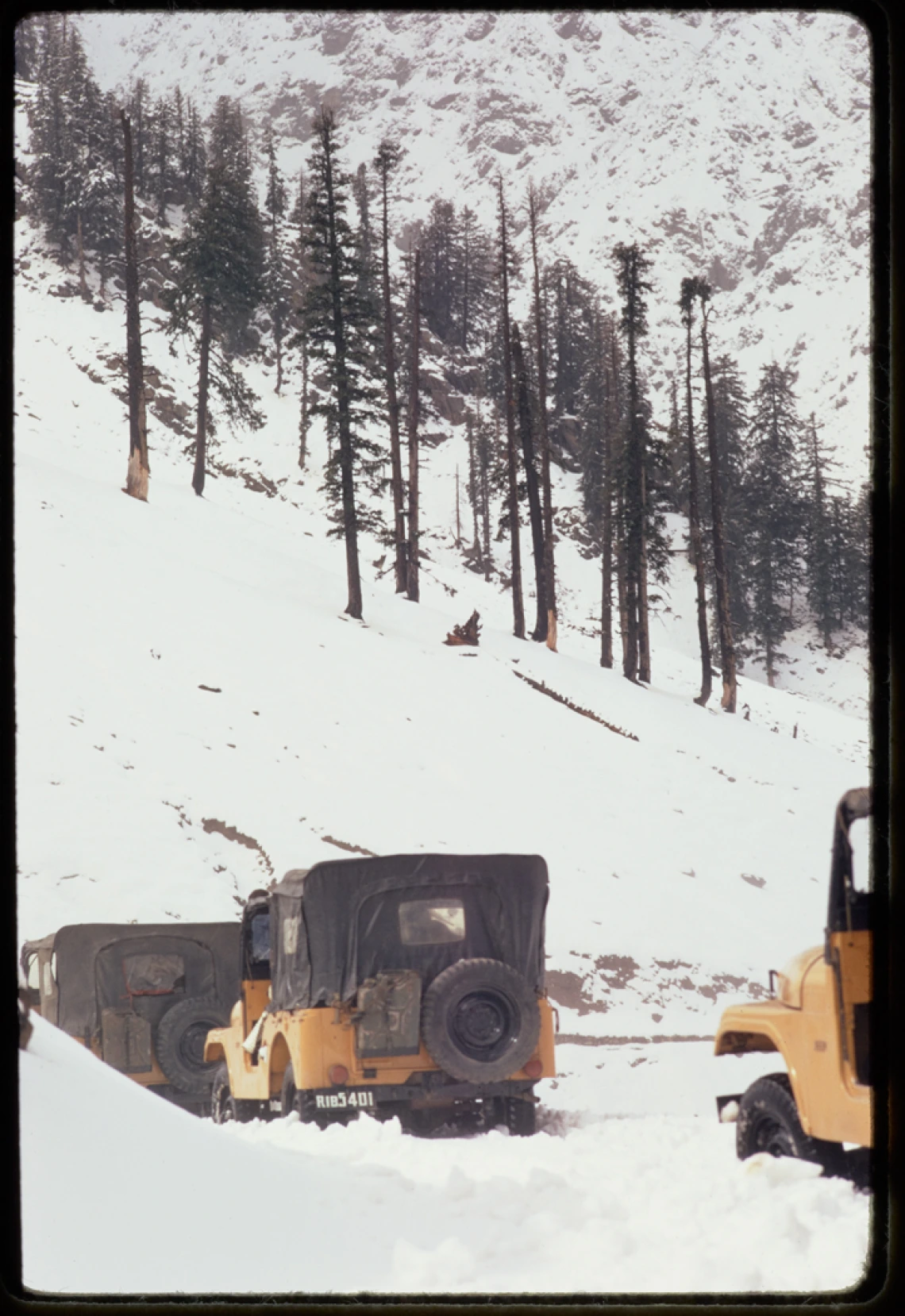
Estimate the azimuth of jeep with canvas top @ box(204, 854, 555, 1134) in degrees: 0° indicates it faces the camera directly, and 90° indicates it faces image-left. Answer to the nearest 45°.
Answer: approximately 135°

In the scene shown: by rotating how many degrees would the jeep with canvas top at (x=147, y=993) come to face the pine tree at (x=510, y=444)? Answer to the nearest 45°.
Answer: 0° — it already faces it

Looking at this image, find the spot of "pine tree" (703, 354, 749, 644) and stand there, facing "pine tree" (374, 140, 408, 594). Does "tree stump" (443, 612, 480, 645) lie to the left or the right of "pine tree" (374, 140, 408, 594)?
left

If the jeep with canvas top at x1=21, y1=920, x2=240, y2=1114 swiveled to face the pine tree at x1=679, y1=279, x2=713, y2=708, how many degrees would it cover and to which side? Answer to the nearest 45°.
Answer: approximately 90° to its right

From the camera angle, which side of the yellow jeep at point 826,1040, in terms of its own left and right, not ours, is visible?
left

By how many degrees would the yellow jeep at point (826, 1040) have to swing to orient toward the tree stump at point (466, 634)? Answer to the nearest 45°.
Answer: approximately 90° to its right

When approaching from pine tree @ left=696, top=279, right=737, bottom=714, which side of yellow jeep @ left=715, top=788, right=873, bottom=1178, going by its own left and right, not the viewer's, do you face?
right

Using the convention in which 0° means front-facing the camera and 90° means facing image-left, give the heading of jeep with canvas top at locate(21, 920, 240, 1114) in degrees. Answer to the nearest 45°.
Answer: approximately 135°
